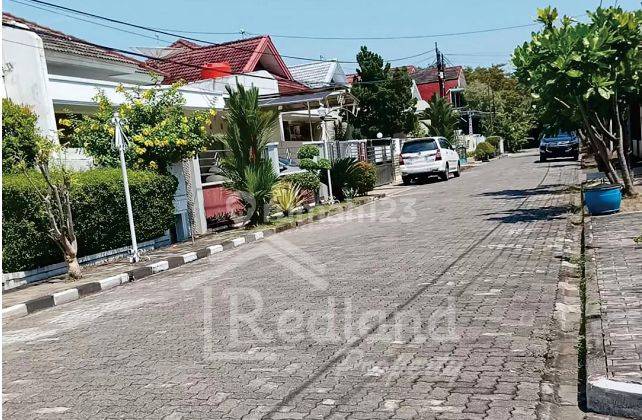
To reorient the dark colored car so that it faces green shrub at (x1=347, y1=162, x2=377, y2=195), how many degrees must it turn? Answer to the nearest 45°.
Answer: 0° — it already faces it

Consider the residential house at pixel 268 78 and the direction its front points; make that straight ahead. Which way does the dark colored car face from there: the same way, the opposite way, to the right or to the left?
to the right

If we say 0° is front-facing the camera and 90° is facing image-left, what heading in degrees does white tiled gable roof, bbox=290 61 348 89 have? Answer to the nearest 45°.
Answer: approximately 315°

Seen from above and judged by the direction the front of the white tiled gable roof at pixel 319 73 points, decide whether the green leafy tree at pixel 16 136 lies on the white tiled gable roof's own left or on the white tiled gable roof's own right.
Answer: on the white tiled gable roof's own right

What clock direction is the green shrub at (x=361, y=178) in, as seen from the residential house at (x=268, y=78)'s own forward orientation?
The green shrub is roughly at 1 o'clock from the residential house.

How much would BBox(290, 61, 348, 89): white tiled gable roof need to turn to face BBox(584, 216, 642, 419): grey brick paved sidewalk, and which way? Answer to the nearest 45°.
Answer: approximately 45° to its right

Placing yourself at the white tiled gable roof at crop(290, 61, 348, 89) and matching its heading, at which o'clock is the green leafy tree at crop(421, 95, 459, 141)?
The green leafy tree is roughly at 10 o'clock from the white tiled gable roof.

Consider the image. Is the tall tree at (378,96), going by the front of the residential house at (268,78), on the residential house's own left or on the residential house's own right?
on the residential house's own left

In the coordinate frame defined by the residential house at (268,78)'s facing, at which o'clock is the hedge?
The hedge is roughly at 2 o'clock from the residential house.

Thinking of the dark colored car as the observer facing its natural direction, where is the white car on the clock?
The white car is roughly at 1 o'clock from the dark colored car.
